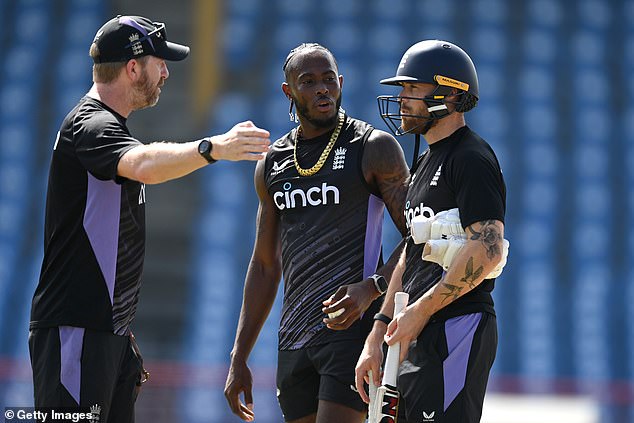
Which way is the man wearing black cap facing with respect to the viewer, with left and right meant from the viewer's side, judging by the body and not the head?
facing to the right of the viewer
